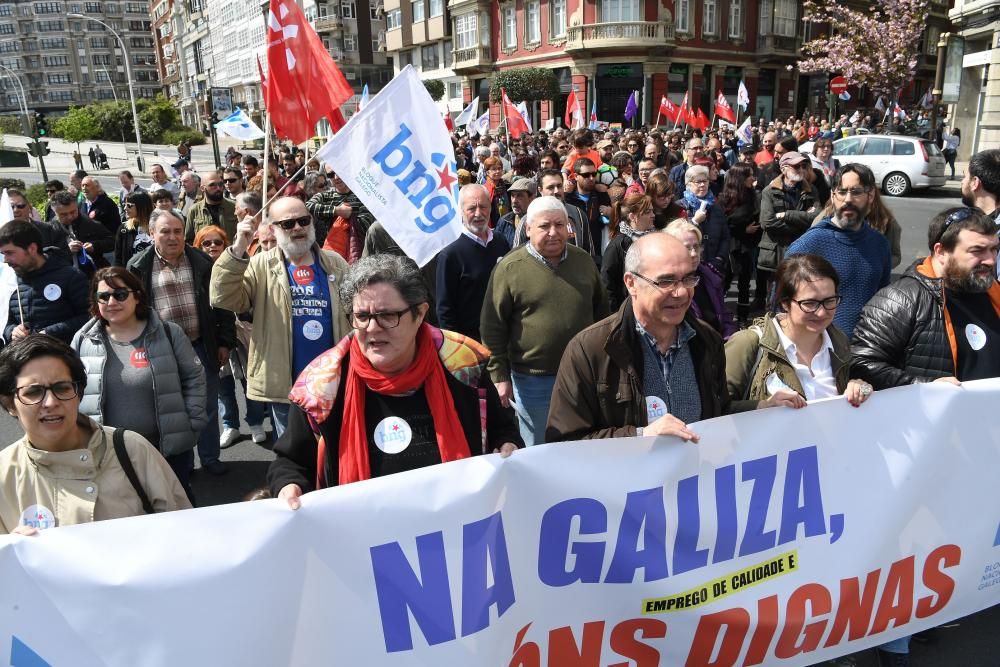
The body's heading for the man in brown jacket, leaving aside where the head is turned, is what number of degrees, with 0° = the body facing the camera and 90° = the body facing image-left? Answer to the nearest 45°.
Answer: approximately 315°

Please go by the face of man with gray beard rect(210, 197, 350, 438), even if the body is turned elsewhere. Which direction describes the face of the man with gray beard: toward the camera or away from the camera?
toward the camera

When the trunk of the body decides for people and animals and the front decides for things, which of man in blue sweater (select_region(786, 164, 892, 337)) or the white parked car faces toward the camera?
the man in blue sweater

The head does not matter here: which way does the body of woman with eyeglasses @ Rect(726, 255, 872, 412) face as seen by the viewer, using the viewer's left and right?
facing the viewer and to the right of the viewer

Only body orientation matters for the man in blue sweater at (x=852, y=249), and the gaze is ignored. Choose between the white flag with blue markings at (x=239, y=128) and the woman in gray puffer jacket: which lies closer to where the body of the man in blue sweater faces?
the woman in gray puffer jacket

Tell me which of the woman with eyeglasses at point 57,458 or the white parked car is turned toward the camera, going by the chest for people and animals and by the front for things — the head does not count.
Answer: the woman with eyeglasses

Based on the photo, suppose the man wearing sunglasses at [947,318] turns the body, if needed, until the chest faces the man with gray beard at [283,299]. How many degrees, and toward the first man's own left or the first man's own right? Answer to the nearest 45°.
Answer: approximately 135° to the first man's own right

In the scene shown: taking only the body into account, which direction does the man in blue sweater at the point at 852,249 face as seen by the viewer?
toward the camera
